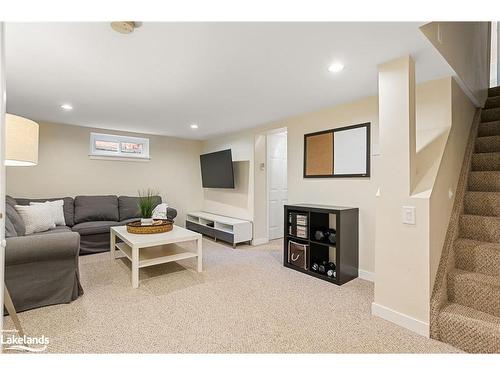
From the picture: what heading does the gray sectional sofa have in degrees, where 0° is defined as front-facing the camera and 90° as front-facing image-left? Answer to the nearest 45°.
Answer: approximately 315°

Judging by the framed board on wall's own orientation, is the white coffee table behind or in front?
in front

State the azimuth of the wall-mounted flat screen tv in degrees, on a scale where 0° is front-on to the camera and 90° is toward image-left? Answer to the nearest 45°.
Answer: approximately 45°

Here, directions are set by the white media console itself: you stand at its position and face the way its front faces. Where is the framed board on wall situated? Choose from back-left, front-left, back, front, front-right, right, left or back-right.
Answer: left

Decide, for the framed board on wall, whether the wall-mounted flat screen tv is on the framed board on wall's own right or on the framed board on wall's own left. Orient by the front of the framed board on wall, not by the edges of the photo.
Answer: on the framed board on wall's own right
